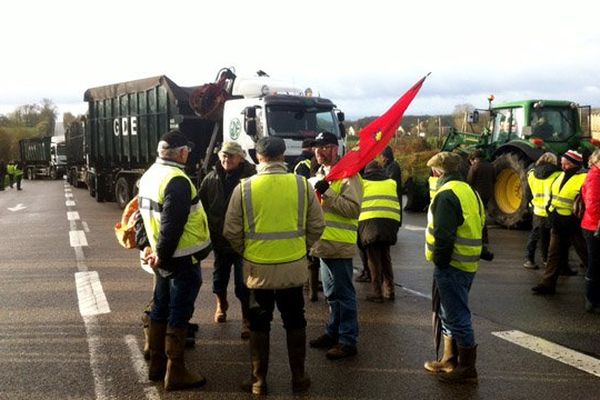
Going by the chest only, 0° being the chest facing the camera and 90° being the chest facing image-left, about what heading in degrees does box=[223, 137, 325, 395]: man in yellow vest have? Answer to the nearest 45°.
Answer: approximately 180°

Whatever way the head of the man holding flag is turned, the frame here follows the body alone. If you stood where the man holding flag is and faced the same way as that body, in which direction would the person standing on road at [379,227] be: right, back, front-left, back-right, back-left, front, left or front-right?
back-right

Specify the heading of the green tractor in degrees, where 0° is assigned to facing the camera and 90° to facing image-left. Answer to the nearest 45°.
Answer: approximately 135°

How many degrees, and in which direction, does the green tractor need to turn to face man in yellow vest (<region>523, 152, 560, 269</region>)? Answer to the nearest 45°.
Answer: approximately 135° to its left

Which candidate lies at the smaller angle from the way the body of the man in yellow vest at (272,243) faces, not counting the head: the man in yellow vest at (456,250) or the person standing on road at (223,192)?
the person standing on road

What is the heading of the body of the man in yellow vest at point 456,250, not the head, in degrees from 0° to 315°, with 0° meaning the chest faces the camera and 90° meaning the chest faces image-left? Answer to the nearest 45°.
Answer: approximately 90°

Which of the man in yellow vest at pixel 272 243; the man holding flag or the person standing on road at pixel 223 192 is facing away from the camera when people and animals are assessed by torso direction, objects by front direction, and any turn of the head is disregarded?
the man in yellow vest

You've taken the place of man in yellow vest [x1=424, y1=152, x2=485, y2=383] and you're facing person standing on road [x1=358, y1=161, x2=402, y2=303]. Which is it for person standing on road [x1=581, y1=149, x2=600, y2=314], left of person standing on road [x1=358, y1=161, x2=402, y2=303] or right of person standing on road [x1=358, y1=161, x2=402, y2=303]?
right

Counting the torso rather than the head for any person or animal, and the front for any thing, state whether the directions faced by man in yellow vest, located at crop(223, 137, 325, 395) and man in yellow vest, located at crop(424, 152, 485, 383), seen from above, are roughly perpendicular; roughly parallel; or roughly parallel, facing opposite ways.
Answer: roughly perpendicular

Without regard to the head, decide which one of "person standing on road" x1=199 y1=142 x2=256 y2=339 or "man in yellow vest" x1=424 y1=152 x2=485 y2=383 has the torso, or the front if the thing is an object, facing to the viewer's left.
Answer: the man in yellow vest
